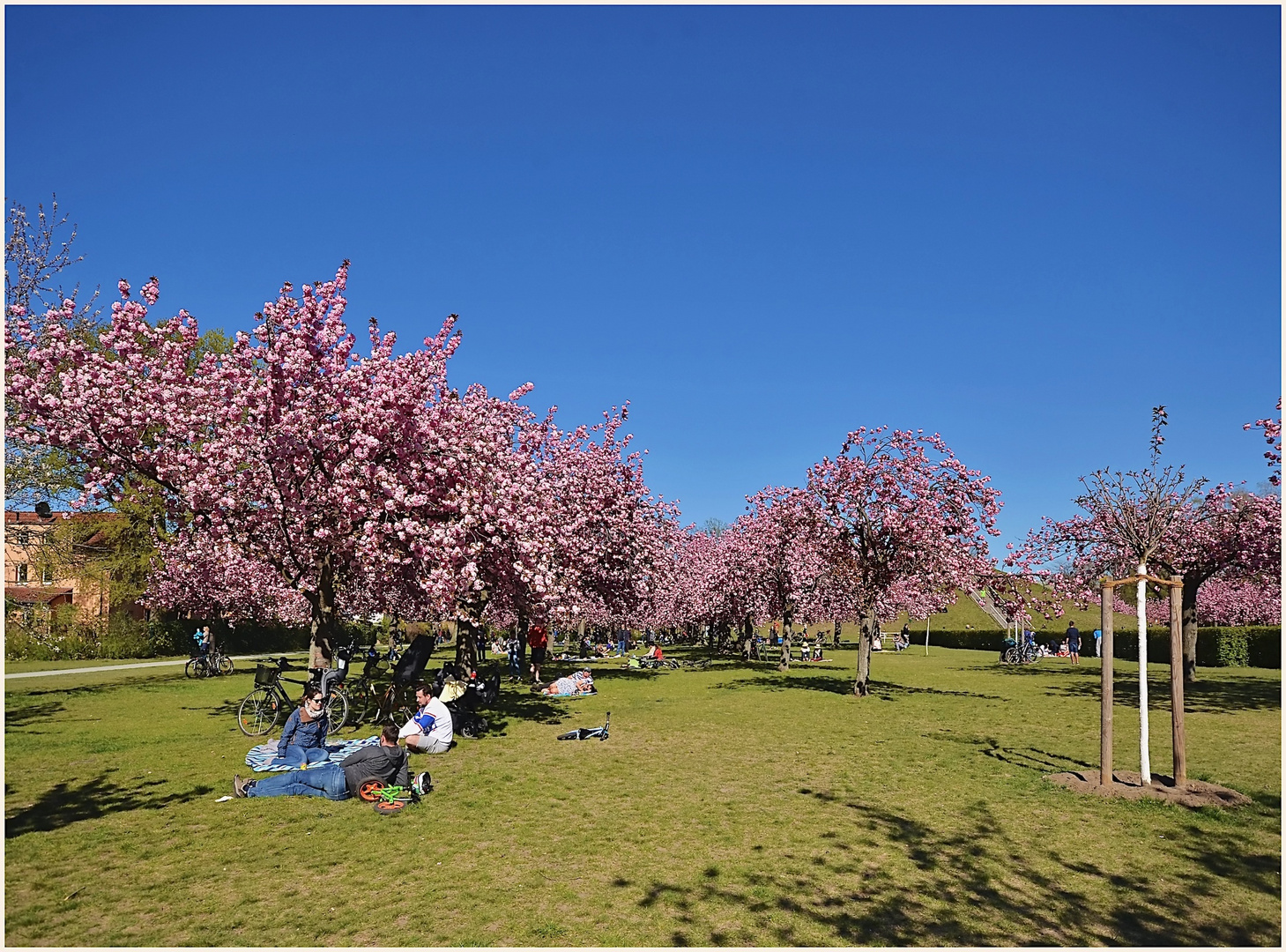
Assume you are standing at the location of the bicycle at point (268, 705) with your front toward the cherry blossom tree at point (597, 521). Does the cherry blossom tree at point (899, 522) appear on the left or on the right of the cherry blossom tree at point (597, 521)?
right

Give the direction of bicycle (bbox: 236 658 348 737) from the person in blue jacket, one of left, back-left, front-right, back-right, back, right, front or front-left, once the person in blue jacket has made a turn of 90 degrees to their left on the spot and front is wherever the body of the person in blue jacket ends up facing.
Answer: front-left

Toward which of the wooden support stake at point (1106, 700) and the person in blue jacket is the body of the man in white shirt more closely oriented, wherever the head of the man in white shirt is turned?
the person in blue jacket

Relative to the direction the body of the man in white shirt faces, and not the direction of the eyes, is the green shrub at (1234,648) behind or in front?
behind

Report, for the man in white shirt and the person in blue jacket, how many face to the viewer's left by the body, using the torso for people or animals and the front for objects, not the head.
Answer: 1

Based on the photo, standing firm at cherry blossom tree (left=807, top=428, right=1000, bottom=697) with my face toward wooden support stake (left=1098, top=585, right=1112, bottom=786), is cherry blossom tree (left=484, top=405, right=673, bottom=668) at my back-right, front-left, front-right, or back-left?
back-right

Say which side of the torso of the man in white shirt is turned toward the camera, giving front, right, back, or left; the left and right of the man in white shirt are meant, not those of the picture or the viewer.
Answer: left
